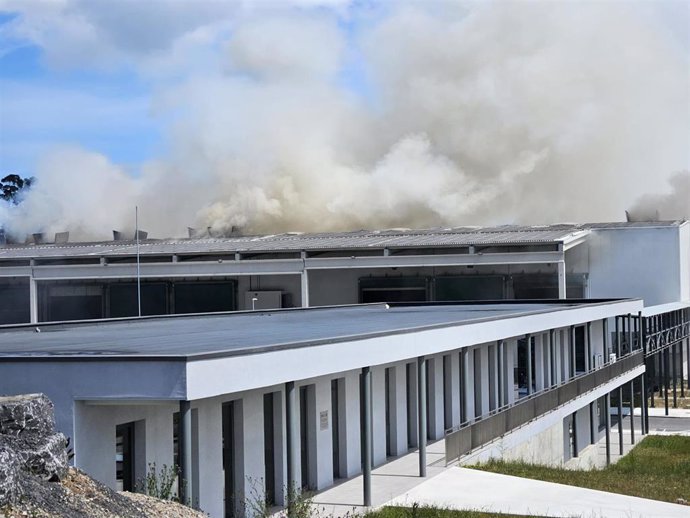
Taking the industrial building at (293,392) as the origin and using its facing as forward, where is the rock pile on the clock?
The rock pile is roughly at 2 o'clock from the industrial building.

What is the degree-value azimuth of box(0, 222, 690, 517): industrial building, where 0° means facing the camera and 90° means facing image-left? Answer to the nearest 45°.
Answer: approximately 315°
